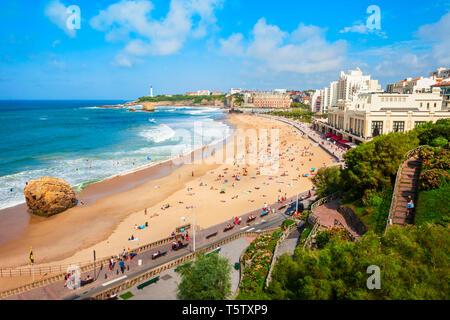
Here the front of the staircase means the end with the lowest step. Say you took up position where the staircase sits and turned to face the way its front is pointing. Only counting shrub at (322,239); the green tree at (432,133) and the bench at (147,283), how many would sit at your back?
1

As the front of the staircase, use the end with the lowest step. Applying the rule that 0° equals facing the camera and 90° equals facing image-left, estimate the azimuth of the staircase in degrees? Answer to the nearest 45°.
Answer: approximately 0°

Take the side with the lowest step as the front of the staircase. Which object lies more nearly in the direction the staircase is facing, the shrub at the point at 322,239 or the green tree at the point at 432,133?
the shrub

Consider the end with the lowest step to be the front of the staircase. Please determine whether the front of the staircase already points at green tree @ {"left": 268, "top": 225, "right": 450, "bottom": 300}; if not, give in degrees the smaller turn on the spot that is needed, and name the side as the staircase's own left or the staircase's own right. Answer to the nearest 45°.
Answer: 0° — it already faces it

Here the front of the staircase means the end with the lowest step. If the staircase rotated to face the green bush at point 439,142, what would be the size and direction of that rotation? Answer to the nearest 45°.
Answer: approximately 180°

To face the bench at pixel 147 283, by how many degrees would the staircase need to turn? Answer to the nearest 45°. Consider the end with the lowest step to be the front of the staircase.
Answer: approximately 45° to its right

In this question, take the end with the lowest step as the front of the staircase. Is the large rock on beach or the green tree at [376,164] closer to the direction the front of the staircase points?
the large rock on beach

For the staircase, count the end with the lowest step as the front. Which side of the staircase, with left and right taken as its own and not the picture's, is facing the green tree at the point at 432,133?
back

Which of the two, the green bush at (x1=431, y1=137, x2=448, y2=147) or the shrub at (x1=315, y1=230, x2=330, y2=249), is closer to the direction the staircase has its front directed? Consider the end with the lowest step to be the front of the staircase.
the shrub
